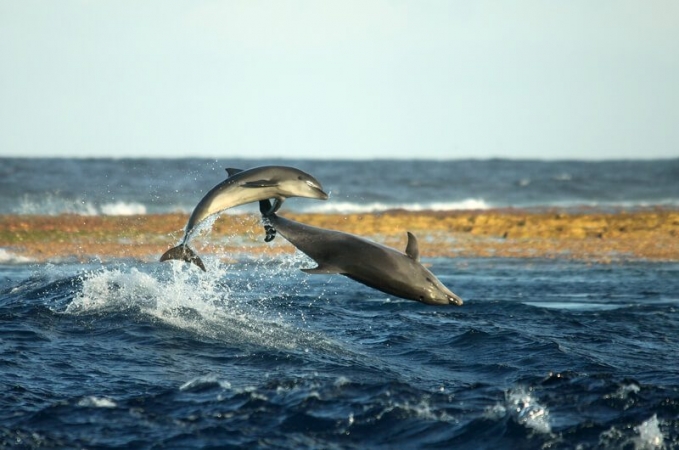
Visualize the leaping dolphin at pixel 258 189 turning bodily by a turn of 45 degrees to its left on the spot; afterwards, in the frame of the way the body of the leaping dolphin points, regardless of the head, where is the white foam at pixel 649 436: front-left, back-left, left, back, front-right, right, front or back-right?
right

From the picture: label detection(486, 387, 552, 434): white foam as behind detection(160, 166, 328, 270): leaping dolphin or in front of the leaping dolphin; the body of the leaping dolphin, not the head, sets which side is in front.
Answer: in front

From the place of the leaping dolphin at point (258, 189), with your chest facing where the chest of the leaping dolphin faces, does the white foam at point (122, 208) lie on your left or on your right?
on your left

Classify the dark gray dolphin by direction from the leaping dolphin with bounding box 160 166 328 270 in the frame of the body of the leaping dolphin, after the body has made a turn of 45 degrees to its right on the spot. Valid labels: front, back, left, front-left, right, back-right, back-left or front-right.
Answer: front

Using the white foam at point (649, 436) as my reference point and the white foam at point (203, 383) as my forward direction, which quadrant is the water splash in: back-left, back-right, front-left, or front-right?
front-right

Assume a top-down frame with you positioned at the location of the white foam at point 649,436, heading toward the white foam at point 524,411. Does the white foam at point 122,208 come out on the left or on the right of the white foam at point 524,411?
right

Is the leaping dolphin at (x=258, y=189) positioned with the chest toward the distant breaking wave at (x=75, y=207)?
no

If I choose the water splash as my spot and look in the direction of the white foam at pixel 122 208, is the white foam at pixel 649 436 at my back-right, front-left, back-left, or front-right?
back-right

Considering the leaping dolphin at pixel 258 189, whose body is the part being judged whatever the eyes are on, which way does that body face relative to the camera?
to the viewer's right
